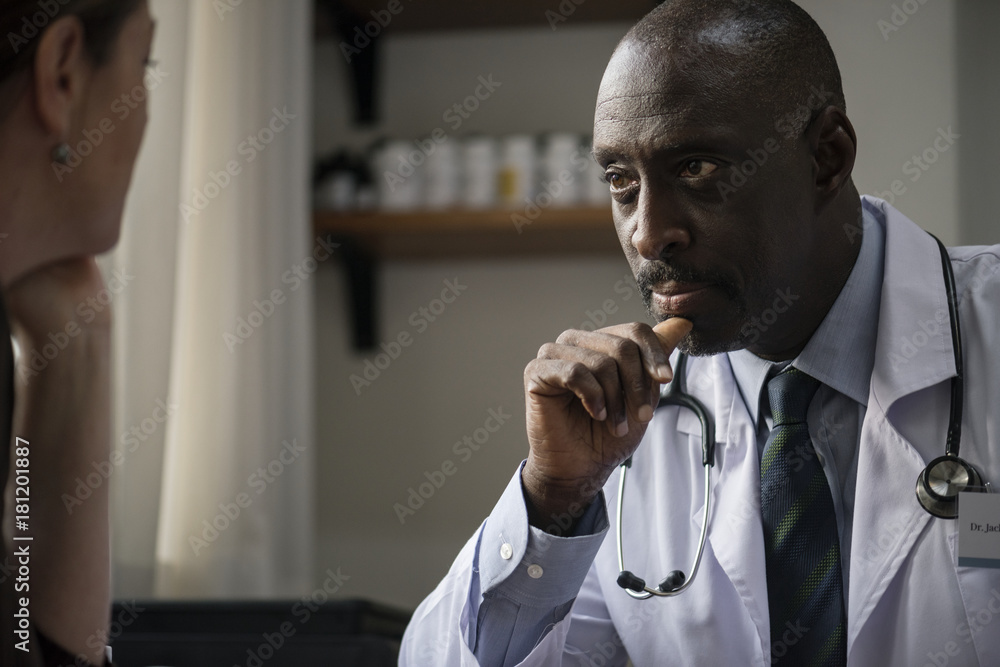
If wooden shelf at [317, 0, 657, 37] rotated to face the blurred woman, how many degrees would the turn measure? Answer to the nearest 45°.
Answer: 0° — it already faces them

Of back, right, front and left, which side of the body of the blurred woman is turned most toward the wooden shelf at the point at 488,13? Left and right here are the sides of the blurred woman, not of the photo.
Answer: front

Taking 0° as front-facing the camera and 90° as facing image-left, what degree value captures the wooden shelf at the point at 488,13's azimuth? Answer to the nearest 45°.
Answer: approximately 0°

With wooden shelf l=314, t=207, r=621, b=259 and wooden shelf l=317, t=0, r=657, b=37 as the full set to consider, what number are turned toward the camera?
2

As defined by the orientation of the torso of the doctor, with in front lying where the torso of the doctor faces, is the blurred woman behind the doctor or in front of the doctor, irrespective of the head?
in front

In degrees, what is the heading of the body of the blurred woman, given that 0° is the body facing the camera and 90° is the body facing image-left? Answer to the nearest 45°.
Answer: approximately 225°

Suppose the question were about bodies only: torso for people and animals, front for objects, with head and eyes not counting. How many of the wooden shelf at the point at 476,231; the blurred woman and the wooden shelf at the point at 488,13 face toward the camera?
2

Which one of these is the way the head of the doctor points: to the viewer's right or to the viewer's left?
to the viewer's left

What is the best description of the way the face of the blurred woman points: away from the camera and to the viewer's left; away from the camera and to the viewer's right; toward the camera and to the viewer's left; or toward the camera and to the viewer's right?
away from the camera and to the viewer's right
